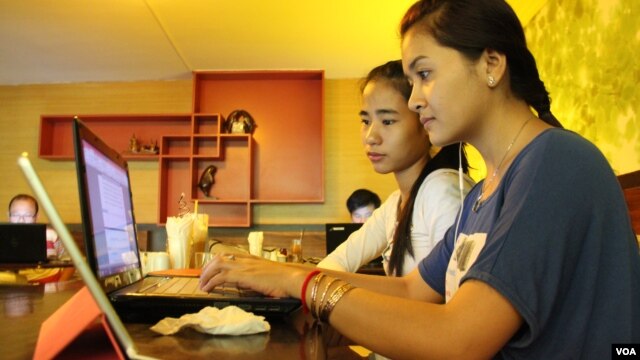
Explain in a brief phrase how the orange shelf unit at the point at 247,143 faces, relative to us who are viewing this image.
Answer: facing the viewer

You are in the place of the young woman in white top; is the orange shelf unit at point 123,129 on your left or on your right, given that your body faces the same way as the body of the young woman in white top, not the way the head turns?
on your right

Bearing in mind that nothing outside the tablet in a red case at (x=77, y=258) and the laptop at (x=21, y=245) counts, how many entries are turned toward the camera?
0

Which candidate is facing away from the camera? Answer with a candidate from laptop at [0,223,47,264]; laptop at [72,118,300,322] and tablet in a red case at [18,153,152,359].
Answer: laptop at [0,223,47,264]

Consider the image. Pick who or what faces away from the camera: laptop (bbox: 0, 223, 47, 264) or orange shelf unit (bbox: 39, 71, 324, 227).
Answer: the laptop

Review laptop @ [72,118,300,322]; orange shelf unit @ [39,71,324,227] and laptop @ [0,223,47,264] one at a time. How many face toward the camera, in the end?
1

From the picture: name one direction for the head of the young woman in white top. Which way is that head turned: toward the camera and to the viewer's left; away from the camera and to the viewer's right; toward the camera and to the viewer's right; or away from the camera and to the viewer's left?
toward the camera and to the viewer's left

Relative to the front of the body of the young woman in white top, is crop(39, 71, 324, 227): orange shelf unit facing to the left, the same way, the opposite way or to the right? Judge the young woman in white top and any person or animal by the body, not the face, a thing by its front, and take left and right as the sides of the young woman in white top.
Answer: to the left

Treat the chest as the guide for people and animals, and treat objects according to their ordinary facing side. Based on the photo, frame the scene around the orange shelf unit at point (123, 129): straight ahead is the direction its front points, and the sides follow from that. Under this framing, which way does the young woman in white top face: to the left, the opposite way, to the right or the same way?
to the right

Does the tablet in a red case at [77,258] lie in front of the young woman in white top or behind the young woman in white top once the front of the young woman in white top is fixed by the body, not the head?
in front

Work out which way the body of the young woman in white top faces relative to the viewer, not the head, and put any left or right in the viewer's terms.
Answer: facing the viewer and to the left of the viewer

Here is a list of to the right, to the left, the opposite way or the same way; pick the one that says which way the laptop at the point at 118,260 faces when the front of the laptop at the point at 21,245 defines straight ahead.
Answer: to the right

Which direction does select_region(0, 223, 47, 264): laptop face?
away from the camera

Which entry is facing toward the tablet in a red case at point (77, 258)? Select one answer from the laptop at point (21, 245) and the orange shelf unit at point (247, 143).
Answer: the orange shelf unit
